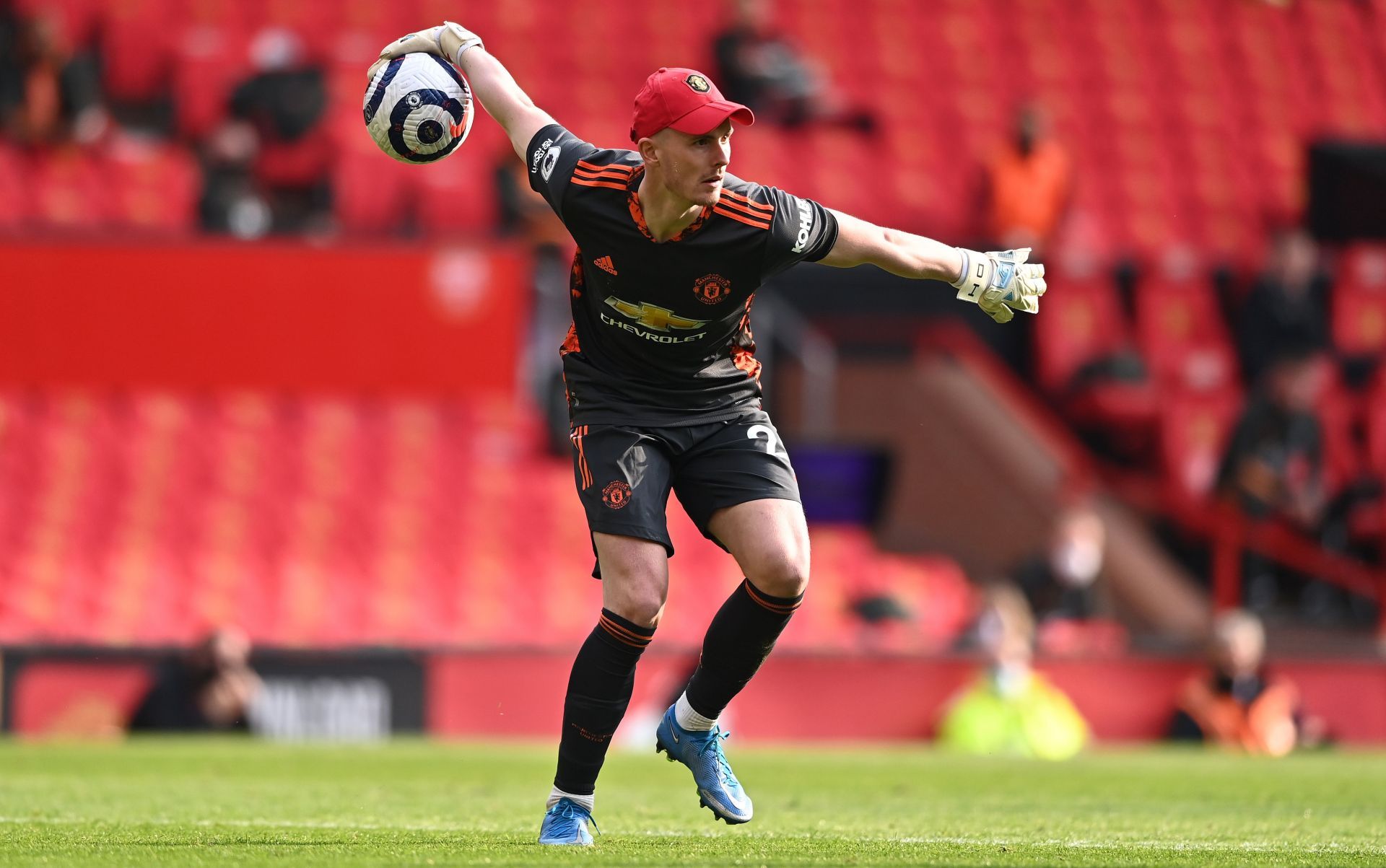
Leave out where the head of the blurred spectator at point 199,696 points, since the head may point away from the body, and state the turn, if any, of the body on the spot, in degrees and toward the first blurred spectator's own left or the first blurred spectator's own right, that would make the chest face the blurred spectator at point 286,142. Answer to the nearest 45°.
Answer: approximately 135° to the first blurred spectator's own left

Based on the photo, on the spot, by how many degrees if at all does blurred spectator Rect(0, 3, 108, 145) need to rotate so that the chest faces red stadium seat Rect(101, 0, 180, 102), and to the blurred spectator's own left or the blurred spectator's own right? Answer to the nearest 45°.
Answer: approximately 135° to the blurred spectator's own left

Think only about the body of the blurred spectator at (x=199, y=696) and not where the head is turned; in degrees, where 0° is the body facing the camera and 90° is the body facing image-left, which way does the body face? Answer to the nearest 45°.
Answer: approximately 315°

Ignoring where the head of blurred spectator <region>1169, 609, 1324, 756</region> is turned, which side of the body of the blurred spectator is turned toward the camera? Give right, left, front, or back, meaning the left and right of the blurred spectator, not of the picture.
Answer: front

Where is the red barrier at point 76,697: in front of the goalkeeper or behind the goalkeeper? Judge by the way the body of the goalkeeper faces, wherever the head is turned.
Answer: behind

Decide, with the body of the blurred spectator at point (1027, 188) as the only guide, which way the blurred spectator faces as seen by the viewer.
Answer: toward the camera

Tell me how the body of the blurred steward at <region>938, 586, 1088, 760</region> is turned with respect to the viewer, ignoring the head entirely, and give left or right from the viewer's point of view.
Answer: facing the viewer

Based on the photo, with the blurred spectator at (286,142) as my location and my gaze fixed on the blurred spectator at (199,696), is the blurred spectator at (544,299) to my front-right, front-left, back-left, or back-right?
front-left

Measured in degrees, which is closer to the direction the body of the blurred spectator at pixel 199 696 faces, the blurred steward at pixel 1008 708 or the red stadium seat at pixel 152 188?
the blurred steward

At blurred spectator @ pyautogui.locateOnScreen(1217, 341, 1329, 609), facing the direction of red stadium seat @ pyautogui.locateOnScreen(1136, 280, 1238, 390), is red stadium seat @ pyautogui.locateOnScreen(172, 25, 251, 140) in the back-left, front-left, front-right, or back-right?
front-left
